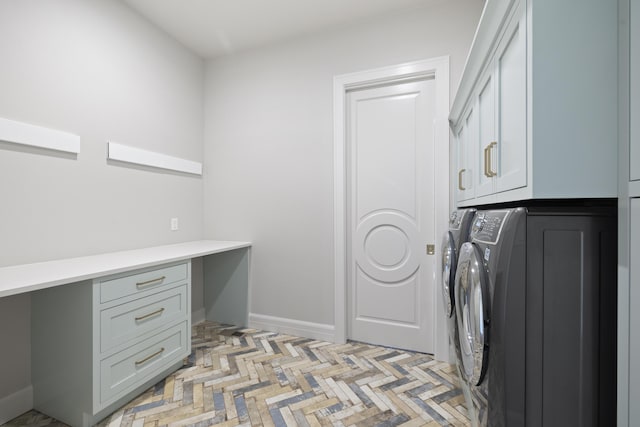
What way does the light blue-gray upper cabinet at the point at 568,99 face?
to the viewer's left

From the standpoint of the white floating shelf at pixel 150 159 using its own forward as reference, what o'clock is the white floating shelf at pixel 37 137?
the white floating shelf at pixel 37 137 is roughly at 3 o'clock from the white floating shelf at pixel 150 159.

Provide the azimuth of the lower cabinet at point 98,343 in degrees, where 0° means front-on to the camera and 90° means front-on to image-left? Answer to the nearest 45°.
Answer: approximately 315°

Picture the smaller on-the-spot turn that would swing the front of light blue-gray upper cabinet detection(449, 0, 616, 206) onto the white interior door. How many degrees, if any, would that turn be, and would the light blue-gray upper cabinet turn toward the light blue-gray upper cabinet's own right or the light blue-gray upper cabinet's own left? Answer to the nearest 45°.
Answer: approximately 45° to the light blue-gray upper cabinet's own right

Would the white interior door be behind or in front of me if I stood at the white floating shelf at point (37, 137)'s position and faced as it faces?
in front

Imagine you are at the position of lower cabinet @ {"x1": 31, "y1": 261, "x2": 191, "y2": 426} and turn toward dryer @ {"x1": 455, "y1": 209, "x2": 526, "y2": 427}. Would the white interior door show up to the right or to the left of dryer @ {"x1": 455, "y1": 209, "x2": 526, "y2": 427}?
left

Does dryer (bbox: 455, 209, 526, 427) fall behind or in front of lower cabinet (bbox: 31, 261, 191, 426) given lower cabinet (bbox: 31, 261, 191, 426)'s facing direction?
in front

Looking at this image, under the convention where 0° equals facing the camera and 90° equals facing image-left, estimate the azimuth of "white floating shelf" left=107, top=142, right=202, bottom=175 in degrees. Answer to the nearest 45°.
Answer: approximately 315°

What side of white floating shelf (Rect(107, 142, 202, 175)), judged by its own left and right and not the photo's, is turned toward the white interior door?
front

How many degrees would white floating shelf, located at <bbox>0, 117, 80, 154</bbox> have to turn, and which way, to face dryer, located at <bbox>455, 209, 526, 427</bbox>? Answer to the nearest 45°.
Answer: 0° — it already faces it

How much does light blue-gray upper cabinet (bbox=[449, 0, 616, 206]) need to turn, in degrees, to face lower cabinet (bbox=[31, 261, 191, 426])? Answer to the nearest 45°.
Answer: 0° — it already faces it

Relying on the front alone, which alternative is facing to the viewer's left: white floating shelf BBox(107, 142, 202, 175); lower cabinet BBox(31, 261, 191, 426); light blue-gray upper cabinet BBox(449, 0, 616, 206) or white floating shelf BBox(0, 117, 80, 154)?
the light blue-gray upper cabinet
